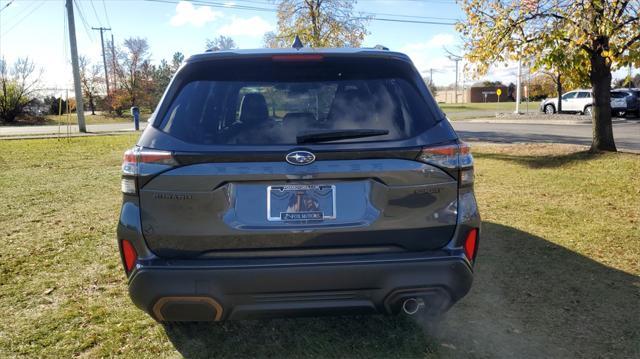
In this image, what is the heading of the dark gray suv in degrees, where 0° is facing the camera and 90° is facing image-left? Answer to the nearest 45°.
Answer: approximately 180°

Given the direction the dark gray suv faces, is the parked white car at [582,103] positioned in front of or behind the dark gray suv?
in front
